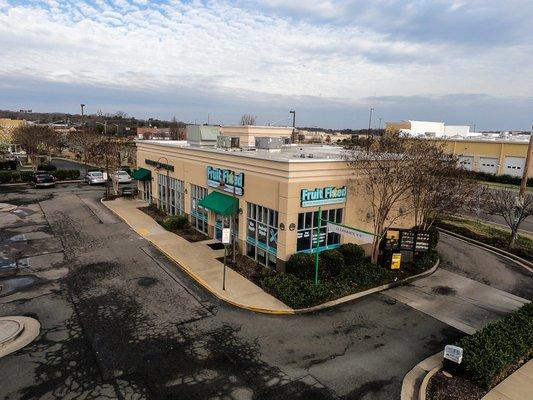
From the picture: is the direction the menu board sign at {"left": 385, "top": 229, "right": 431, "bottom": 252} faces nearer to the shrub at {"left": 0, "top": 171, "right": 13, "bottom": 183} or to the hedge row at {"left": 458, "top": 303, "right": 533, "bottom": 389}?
the hedge row

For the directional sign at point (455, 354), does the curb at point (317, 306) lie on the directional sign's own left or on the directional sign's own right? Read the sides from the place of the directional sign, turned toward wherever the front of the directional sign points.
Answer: on the directional sign's own right

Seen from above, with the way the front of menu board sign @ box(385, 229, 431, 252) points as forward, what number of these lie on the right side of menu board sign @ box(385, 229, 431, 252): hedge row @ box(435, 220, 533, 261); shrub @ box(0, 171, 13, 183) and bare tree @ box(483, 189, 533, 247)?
1

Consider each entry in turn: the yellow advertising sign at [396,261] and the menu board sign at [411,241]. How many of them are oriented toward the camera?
2

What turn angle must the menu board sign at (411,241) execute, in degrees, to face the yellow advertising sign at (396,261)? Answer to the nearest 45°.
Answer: approximately 45° to its right

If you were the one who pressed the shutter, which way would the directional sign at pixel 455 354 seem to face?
facing the viewer and to the left of the viewer

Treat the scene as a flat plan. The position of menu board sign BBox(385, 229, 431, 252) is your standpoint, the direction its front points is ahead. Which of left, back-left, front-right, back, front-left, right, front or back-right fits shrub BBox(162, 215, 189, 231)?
right

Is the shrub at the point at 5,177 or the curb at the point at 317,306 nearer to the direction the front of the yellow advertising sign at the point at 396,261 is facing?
the curb

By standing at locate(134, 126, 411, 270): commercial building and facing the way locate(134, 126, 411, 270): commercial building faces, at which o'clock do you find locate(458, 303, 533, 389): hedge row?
The hedge row is roughly at 9 o'clock from the commercial building.

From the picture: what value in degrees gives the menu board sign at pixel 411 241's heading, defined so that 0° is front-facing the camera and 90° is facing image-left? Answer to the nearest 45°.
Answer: approximately 0°
